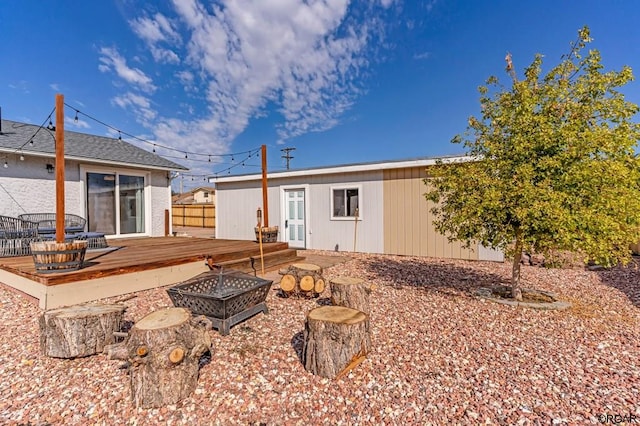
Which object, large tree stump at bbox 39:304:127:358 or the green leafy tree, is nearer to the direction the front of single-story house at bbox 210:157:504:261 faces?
the large tree stump

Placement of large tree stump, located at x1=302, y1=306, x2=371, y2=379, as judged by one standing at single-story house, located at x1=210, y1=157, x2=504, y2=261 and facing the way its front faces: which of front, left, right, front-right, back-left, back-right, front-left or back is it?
front-left

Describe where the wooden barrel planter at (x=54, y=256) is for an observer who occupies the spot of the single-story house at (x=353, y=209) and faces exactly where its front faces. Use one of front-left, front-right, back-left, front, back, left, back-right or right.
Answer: front

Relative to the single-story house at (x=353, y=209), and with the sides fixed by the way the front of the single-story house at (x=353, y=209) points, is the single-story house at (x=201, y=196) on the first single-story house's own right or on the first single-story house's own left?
on the first single-story house's own right

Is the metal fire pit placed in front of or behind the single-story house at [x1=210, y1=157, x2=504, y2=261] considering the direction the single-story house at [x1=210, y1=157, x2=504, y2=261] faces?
in front

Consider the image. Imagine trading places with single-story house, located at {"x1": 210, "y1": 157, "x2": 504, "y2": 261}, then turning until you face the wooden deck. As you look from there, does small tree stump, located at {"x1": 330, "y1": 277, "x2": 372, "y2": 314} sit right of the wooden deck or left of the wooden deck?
left

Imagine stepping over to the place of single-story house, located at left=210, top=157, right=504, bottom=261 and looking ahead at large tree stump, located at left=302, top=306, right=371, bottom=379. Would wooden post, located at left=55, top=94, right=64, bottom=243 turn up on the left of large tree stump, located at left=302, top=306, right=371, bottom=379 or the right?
right

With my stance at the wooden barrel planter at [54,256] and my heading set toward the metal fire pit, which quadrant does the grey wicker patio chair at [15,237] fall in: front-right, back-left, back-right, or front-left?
back-left

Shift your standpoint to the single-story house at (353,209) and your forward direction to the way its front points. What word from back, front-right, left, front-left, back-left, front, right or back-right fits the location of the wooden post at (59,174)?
front

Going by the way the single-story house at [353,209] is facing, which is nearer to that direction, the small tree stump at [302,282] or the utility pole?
the small tree stump

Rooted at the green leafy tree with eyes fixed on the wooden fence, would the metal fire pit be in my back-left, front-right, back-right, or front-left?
front-left

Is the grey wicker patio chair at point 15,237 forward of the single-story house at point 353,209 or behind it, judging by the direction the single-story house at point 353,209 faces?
forward
